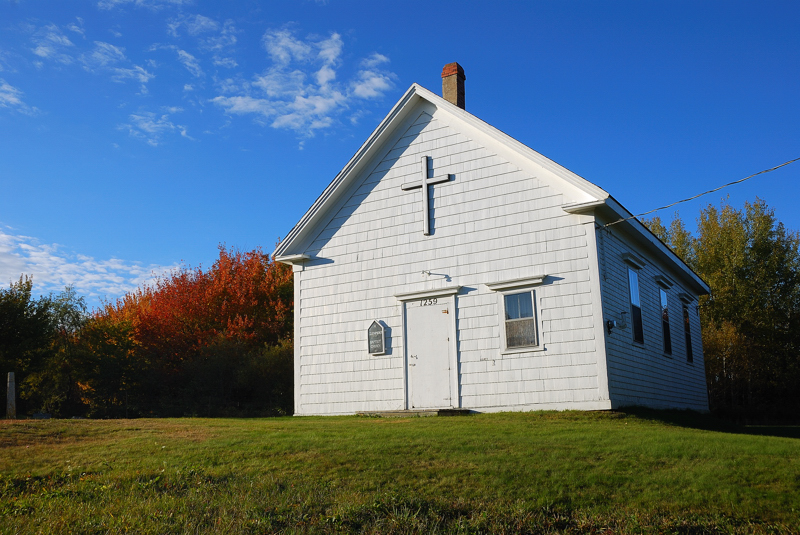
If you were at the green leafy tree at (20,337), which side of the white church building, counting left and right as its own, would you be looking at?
right

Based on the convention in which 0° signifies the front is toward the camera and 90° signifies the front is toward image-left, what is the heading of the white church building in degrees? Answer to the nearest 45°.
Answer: approximately 45°

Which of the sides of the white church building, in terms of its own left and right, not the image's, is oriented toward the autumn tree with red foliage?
right

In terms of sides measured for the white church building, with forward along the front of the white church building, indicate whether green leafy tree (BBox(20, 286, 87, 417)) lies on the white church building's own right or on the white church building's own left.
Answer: on the white church building's own right
